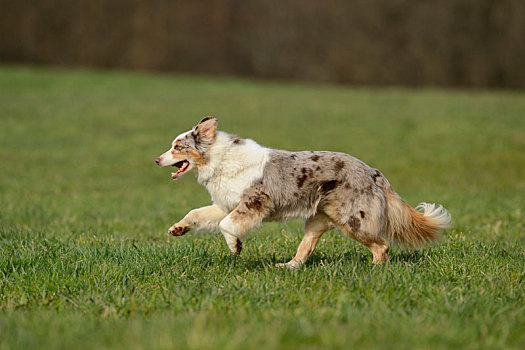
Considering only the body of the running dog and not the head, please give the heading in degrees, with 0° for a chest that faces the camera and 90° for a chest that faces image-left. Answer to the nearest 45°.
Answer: approximately 90°
